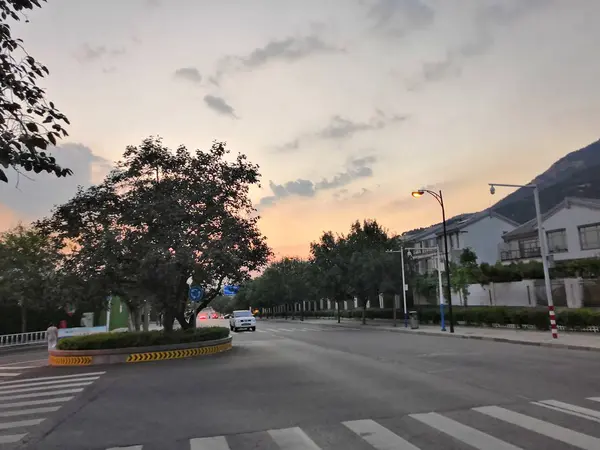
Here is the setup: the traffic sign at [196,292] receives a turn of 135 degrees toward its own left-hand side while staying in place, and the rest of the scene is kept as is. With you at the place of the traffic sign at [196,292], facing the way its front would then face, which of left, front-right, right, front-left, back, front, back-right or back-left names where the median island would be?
back

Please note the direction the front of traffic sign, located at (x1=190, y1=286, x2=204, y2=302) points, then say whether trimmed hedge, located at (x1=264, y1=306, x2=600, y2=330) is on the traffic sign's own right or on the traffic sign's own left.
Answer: on the traffic sign's own left

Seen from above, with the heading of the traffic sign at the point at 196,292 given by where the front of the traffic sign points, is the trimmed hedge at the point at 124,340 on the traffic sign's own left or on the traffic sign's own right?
on the traffic sign's own right

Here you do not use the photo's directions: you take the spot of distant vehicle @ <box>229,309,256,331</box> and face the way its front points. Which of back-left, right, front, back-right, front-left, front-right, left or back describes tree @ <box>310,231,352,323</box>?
left

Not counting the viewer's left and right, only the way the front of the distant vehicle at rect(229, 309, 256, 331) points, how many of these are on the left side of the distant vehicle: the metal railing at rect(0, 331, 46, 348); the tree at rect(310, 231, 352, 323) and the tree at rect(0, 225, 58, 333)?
1

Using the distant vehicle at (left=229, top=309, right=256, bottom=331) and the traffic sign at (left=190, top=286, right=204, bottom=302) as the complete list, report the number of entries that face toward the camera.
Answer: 2

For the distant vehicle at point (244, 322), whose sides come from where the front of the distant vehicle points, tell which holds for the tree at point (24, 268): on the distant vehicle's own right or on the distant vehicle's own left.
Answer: on the distant vehicle's own right

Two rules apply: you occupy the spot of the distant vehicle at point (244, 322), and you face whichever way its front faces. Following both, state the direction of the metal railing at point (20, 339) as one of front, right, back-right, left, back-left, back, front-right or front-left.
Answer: front-right

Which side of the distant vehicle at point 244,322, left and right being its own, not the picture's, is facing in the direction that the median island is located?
front

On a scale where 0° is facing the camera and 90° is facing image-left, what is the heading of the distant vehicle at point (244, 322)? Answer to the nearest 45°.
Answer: approximately 0°
